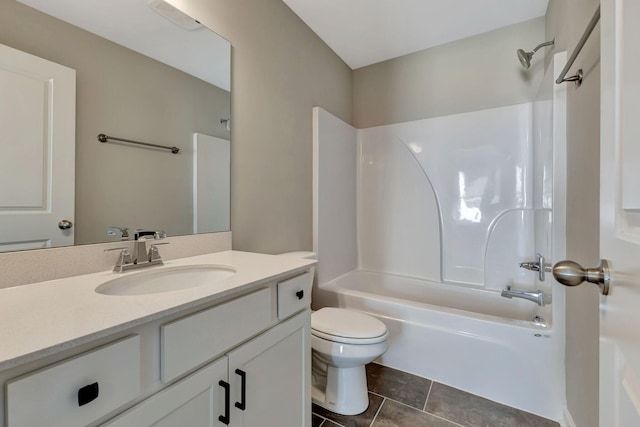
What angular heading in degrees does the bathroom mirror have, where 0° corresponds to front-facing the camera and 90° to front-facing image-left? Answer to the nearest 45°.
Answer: approximately 315°

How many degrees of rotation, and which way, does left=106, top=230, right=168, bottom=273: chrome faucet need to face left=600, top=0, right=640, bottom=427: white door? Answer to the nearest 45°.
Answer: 0° — it already faces it
